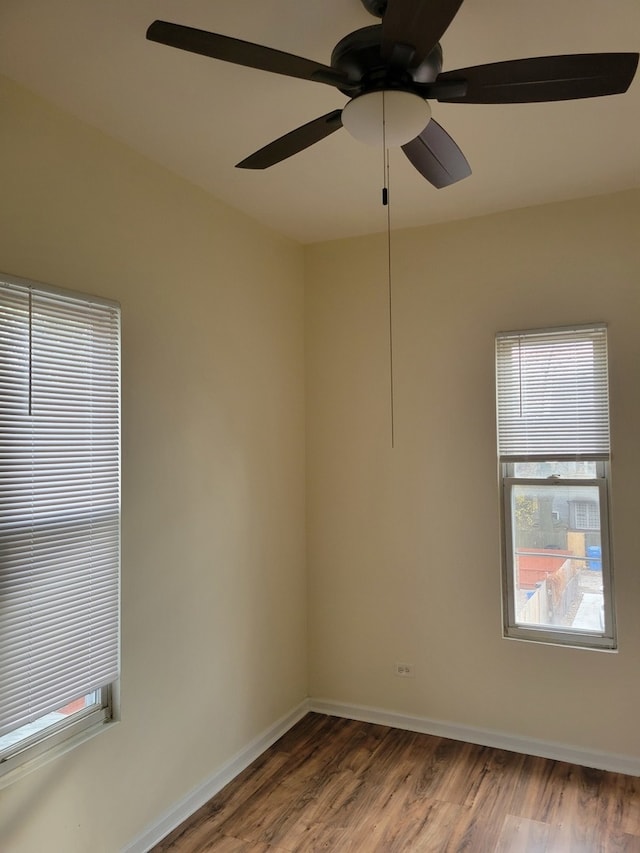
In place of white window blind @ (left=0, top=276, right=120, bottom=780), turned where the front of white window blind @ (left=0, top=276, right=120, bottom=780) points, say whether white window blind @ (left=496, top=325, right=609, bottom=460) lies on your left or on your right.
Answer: on your left

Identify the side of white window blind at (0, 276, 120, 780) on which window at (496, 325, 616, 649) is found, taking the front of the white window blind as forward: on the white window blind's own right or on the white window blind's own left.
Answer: on the white window blind's own left

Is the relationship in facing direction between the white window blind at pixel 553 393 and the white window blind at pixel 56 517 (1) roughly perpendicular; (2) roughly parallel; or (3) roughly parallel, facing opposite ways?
roughly perpendicular

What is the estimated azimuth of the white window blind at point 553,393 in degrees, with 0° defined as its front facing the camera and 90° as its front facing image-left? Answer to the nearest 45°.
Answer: approximately 0°

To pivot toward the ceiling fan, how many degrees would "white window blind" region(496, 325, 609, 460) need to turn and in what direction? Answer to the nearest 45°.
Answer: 0° — it already faces it

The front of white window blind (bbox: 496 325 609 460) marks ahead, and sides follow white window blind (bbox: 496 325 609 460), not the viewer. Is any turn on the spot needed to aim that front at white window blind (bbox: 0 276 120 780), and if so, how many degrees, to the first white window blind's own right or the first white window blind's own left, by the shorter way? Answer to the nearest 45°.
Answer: approximately 45° to the first white window blind's own right

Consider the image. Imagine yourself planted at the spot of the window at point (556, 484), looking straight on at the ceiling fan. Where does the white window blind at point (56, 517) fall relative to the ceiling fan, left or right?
right
